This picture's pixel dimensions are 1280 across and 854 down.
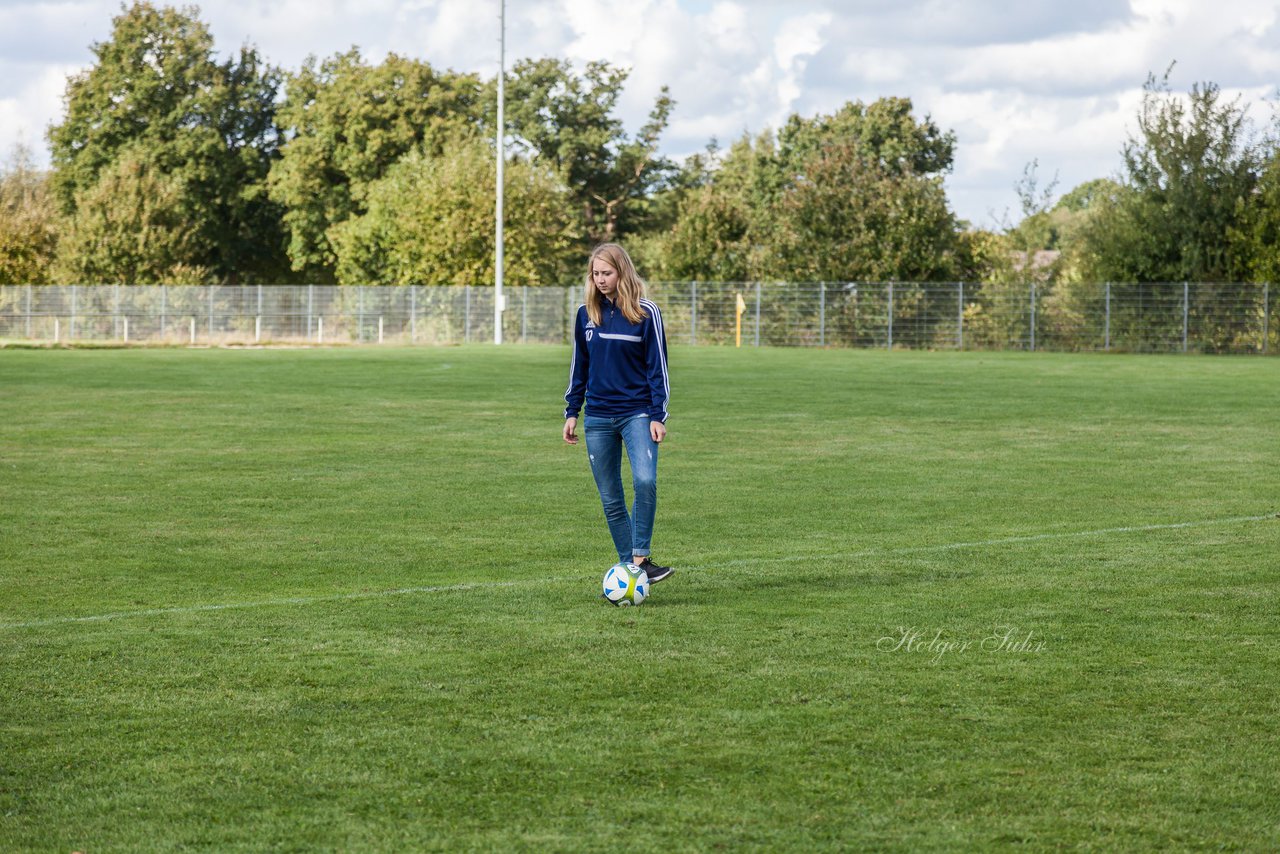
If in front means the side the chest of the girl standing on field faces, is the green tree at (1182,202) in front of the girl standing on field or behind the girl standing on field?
behind

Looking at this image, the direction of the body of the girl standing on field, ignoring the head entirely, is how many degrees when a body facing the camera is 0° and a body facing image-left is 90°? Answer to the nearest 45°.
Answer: approximately 0°
